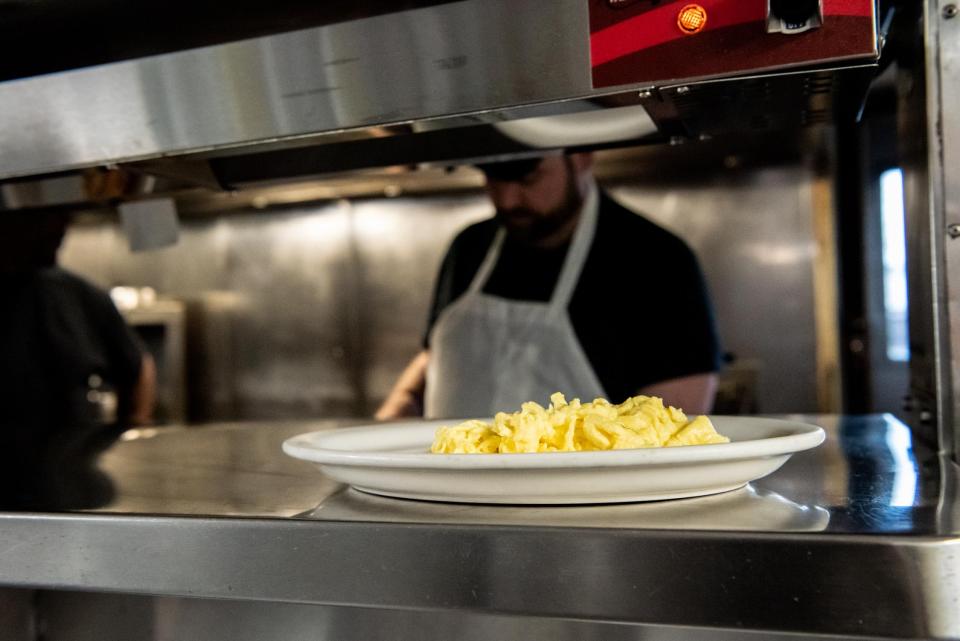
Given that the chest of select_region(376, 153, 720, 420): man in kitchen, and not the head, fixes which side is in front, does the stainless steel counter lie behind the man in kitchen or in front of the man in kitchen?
in front

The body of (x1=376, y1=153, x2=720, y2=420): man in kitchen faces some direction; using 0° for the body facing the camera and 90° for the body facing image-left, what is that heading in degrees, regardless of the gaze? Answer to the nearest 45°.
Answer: approximately 45°
